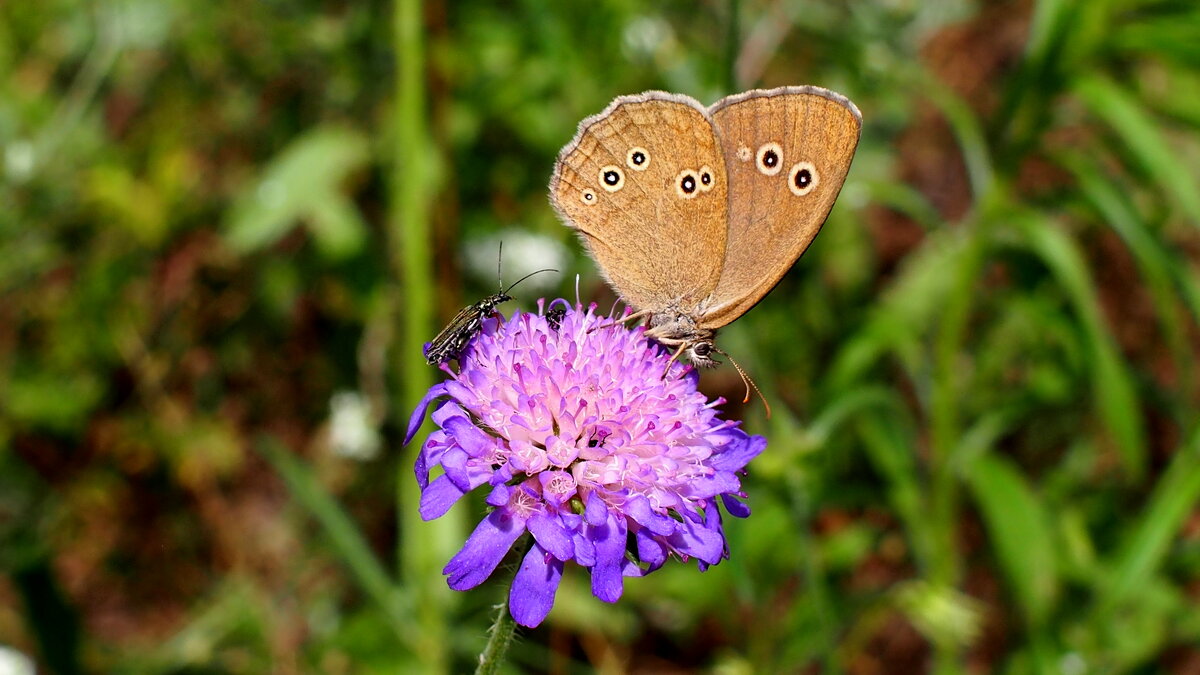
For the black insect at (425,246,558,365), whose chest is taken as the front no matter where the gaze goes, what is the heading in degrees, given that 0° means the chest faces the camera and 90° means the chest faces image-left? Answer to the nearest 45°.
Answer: approximately 270°

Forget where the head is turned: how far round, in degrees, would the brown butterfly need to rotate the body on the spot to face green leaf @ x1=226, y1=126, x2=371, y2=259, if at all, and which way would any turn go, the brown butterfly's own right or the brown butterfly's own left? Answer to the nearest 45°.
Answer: approximately 135° to the brown butterfly's own left

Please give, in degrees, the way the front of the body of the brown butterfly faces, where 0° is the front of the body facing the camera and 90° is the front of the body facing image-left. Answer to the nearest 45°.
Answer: approximately 270°

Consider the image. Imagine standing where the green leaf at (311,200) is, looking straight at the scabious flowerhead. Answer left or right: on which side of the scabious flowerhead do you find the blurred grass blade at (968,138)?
left

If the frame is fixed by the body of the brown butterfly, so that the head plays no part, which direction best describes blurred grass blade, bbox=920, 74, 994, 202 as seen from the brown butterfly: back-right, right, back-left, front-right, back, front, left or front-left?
front-left

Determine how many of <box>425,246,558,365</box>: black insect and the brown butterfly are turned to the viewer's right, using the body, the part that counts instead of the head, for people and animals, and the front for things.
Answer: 2

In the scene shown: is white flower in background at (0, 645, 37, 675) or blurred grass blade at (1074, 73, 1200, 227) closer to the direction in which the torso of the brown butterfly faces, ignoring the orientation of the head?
the blurred grass blade
